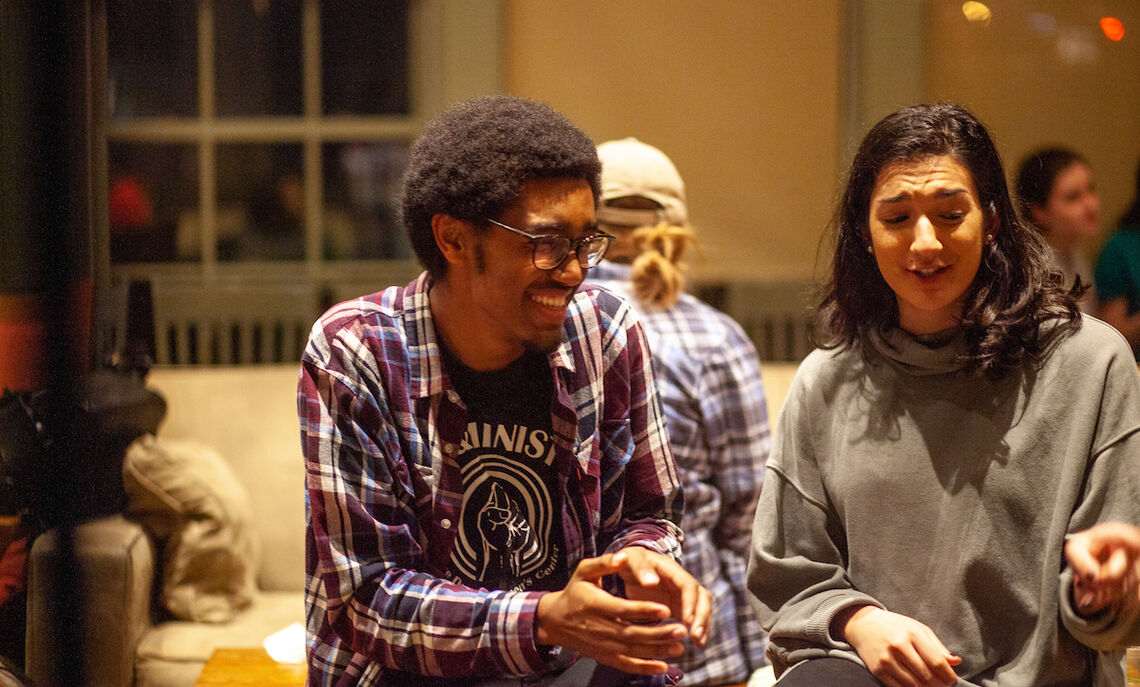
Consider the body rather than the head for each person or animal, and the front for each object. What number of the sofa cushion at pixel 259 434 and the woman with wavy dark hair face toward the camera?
2

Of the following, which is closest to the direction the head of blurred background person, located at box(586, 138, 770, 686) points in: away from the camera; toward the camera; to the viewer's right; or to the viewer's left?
away from the camera

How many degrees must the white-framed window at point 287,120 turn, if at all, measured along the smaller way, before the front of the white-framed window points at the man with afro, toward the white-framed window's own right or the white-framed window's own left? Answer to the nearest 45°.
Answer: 0° — it already faces them

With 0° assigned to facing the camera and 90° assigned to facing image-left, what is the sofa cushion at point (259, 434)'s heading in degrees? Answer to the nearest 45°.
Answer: approximately 0°

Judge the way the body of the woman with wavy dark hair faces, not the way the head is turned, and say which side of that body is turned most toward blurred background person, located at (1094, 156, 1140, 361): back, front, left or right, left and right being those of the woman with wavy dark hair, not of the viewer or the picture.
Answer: back

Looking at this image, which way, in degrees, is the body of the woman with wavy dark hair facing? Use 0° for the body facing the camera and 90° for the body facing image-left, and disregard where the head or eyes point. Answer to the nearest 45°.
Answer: approximately 0°

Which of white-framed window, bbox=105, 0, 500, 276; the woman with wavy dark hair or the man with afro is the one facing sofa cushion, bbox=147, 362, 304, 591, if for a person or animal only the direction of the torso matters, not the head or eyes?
the white-framed window

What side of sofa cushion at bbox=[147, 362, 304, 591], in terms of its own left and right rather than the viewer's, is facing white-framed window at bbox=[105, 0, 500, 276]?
back

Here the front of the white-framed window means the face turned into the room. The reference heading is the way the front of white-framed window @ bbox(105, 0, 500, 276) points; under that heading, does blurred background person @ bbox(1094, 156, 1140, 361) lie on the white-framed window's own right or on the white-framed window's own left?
on the white-framed window's own left
